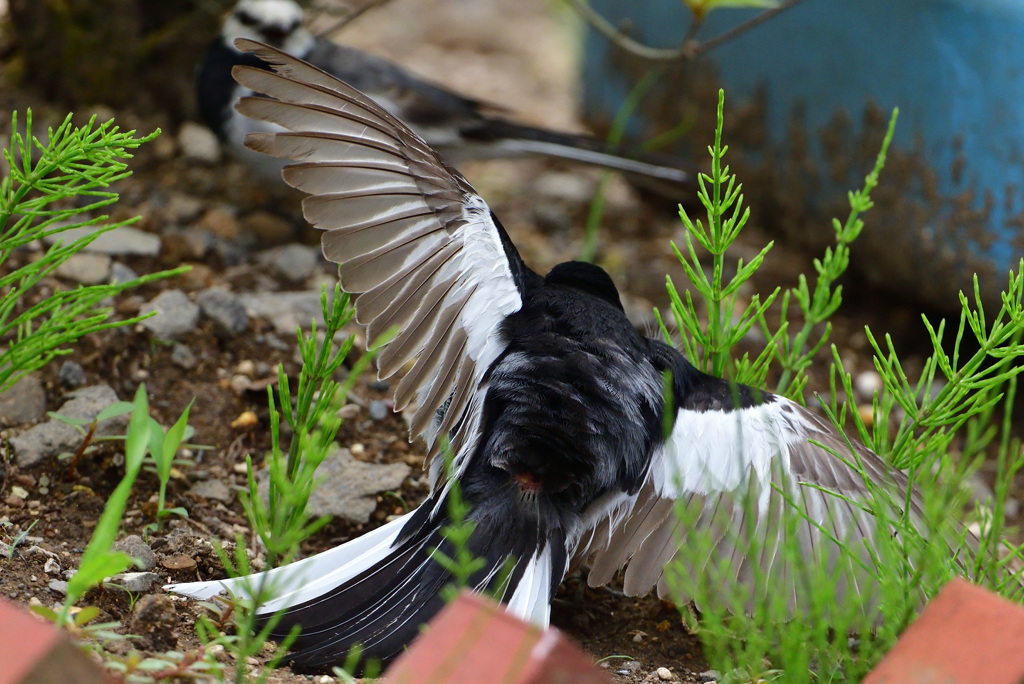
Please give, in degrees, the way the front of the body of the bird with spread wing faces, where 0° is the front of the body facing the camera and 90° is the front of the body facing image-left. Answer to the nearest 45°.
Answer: approximately 180°

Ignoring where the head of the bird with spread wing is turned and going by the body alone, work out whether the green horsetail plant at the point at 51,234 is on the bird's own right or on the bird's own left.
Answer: on the bird's own left

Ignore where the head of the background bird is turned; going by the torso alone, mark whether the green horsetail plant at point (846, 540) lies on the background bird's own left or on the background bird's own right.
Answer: on the background bird's own left

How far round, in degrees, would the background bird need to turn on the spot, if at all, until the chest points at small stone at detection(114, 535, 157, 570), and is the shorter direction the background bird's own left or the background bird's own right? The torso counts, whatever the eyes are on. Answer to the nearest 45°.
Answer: approximately 90° to the background bird's own left

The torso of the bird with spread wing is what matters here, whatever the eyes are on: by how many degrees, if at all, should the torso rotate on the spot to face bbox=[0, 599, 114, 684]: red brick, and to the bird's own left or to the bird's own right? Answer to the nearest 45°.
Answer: approximately 180°

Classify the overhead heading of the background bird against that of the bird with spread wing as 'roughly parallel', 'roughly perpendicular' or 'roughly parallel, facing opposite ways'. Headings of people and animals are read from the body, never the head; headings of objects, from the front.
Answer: roughly perpendicular

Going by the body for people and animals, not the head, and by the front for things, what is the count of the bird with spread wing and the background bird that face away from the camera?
1

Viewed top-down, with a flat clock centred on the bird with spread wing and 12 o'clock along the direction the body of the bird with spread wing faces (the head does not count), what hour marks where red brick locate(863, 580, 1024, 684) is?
The red brick is roughly at 5 o'clock from the bird with spread wing.

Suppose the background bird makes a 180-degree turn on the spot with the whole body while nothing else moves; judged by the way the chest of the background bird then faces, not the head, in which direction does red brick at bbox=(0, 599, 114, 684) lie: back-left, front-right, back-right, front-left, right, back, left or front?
right

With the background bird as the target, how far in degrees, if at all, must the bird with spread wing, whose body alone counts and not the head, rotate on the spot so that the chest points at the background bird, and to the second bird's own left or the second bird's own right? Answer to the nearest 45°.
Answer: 0° — it already faces it

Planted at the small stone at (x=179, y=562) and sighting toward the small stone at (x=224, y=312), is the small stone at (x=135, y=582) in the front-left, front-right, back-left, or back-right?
back-left

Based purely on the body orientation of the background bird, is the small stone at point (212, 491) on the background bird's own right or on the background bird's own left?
on the background bird's own left

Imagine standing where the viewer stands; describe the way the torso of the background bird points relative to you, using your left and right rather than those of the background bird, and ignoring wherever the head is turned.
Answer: facing to the left of the viewer

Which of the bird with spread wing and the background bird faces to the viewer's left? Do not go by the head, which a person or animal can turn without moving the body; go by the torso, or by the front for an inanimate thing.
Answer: the background bird

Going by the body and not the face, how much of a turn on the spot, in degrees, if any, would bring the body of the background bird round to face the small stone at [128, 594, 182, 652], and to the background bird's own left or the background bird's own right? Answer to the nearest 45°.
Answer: approximately 90° to the background bird's own left

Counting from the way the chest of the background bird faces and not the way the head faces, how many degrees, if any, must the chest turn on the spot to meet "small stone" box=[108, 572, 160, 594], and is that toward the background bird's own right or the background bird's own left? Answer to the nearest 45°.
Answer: approximately 90° to the background bird's own left

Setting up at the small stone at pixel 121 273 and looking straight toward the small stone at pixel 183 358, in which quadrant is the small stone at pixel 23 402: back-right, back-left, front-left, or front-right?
front-right
